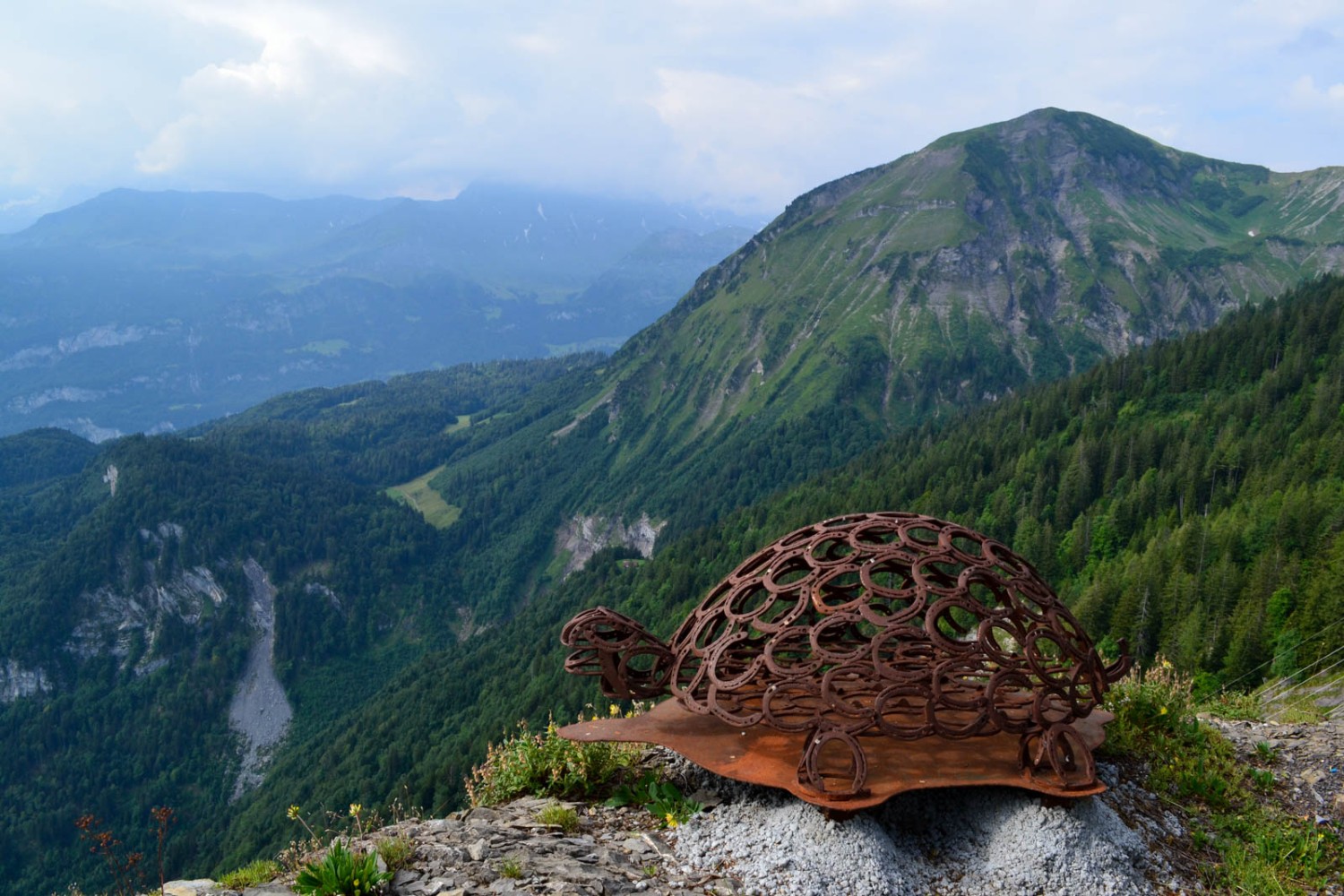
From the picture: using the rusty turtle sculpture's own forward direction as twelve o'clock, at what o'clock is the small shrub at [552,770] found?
The small shrub is roughly at 12 o'clock from the rusty turtle sculpture.

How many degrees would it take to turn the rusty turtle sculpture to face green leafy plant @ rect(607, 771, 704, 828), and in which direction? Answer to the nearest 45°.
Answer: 0° — it already faces it

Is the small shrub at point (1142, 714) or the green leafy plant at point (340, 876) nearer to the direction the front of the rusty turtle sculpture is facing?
the green leafy plant

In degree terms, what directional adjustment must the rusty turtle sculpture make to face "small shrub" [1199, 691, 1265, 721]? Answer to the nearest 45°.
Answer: approximately 135° to its right

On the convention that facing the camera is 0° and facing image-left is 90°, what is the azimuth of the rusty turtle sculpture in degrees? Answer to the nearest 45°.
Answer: approximately 90°

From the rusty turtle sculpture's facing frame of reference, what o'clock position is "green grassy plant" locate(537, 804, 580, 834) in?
The green grassy plant is roughly at 11 o'clock from the rusty turtle sculpture.

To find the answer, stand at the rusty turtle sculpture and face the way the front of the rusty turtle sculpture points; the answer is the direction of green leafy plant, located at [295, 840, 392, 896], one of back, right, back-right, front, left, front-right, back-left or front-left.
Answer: front-left

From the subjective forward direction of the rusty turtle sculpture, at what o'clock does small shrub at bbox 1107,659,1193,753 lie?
The small shrub is roughly at 5 o'clock from the rusty turtle sculpture.

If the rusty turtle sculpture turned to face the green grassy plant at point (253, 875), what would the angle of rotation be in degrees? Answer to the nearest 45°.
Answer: approximately 45° to its left
